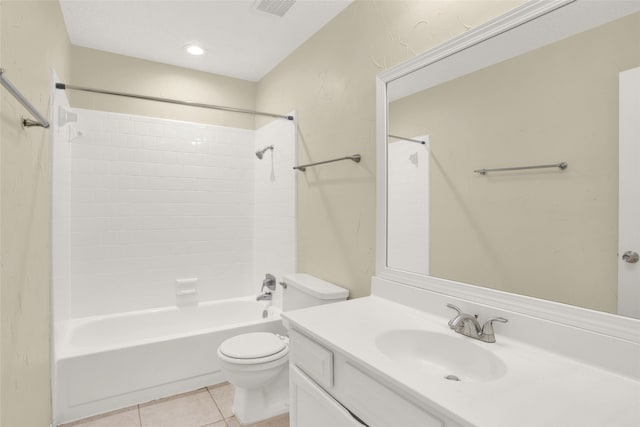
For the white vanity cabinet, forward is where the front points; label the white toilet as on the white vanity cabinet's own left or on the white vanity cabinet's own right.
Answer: on the white vanity cabinet's own right

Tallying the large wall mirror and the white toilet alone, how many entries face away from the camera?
0

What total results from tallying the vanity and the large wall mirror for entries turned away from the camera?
0

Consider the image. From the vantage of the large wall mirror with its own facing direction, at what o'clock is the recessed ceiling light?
The recessed ceiling light is roughly at 2 o'clock from the large wall mirror.

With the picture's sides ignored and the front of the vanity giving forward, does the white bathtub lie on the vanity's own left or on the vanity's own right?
on the vanity's own right

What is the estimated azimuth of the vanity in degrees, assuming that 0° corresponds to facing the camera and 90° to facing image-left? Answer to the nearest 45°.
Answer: approximately 45°
